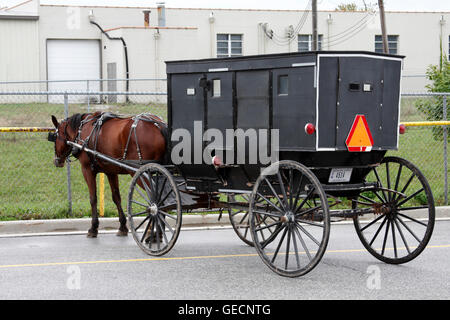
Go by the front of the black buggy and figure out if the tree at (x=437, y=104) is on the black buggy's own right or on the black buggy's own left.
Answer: on the black buggy's own right

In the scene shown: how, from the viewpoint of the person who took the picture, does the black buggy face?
facing away from the viewer and to the left of the viewer

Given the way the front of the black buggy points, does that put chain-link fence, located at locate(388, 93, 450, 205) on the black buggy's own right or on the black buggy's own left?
on the black buggy's own right

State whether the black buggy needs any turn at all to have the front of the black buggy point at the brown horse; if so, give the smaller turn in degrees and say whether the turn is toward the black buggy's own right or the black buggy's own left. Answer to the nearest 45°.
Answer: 0° — it already faces it

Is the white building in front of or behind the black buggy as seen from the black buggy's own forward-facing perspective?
in front
